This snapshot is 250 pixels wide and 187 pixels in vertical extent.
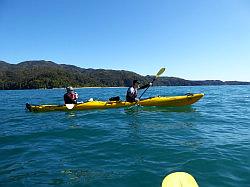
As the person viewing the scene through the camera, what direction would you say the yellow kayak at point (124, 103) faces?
facing to the right of the viewer
